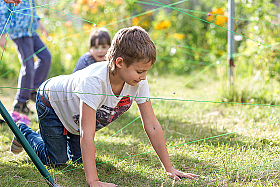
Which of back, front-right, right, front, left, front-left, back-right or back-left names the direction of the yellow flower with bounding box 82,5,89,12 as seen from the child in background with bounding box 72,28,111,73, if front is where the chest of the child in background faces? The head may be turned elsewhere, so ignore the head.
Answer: back-left

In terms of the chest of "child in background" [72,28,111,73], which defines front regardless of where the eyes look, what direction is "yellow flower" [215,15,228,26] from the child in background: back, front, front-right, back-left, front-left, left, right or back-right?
left

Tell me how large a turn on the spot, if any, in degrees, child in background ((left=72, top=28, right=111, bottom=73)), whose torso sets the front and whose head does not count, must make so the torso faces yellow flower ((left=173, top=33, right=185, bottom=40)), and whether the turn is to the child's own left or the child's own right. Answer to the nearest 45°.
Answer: approximately 90° to the child's own left

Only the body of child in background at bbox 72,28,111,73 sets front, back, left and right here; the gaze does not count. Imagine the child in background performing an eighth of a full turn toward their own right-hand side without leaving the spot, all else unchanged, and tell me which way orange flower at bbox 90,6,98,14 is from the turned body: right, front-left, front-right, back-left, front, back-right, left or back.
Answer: back

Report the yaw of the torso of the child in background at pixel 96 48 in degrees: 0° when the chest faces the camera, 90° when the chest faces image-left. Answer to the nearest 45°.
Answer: approximately 315°
